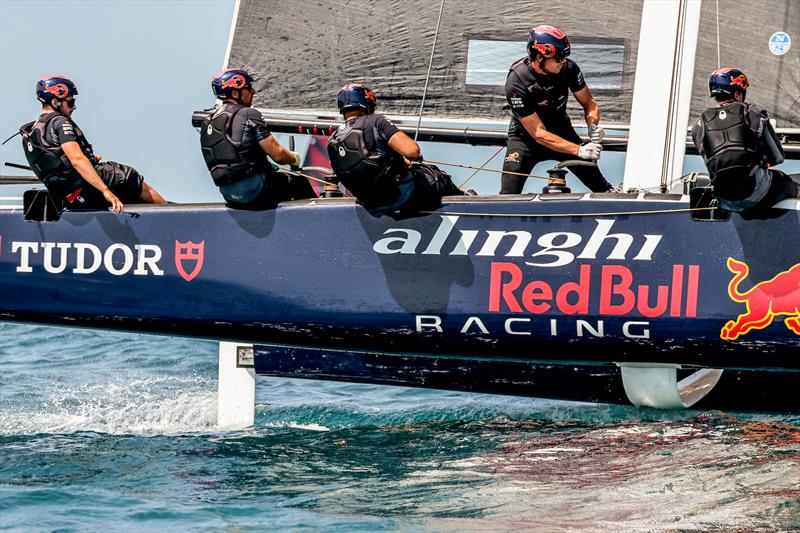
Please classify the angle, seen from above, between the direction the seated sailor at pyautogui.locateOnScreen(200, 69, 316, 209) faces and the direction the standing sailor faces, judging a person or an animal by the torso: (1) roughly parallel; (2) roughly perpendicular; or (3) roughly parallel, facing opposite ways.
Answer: roughly perpendicular

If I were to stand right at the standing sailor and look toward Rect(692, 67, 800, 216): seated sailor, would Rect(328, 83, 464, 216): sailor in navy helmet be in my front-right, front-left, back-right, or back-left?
back-right

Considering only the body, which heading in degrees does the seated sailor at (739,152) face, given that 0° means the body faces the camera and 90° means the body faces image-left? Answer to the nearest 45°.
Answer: approximately 225°

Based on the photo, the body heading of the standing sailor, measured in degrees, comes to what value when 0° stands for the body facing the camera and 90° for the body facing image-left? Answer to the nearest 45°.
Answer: approximately 315°

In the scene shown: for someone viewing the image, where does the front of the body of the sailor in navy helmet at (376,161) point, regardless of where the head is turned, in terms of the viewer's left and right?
facing away from the viewer and to the right of the viewer

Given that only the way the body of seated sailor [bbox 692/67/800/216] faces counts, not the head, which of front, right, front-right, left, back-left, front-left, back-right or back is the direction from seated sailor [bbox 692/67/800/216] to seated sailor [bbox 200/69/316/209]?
back-left

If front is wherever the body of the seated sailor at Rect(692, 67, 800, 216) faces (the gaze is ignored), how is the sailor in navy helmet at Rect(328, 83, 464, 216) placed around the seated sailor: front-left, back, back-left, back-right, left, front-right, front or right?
back-left
